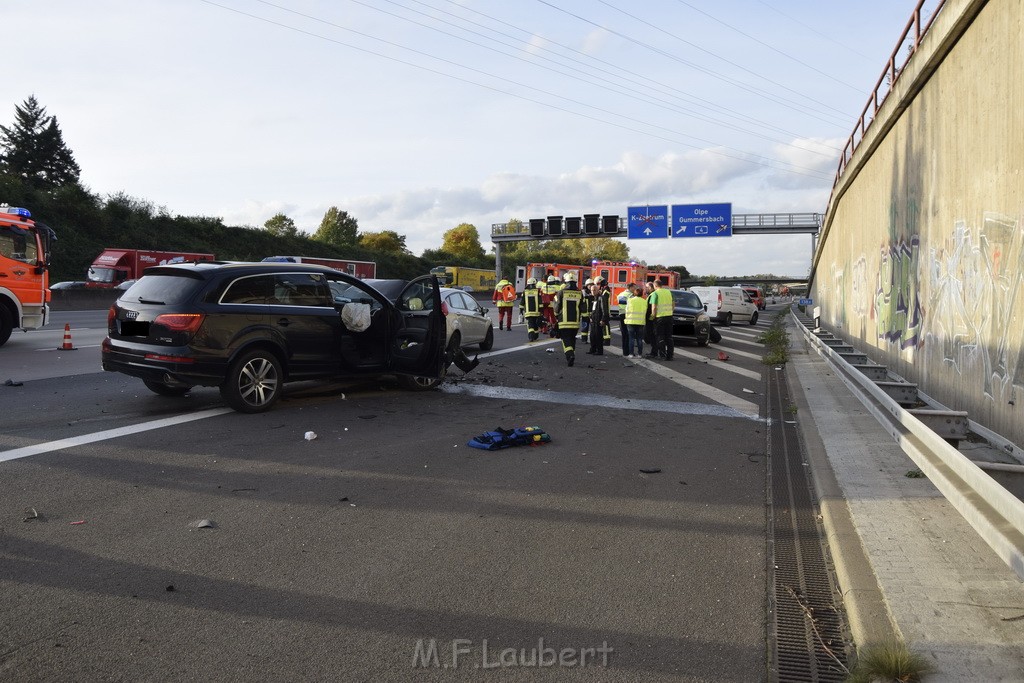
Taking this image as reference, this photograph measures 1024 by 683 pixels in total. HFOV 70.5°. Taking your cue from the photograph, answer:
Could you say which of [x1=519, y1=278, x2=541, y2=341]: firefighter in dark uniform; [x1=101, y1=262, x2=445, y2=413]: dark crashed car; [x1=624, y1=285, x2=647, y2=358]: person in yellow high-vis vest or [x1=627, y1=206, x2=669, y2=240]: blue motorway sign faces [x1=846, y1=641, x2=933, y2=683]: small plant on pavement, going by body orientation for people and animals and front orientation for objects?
the blue motorway sign

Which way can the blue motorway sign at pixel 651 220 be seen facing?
toward the camera

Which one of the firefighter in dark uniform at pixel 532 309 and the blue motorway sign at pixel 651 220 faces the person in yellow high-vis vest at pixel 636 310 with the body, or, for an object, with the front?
the blue motorway sign

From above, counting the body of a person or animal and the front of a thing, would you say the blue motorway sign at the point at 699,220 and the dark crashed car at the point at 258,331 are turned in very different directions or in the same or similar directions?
very different directions

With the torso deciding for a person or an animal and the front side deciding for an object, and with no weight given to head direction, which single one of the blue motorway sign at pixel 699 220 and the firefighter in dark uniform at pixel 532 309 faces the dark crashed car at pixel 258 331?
the blue motorway sign

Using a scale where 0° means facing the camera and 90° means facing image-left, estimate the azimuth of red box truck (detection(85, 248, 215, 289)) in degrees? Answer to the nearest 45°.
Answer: approximately 45°

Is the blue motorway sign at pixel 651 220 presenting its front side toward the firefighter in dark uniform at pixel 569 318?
yes
